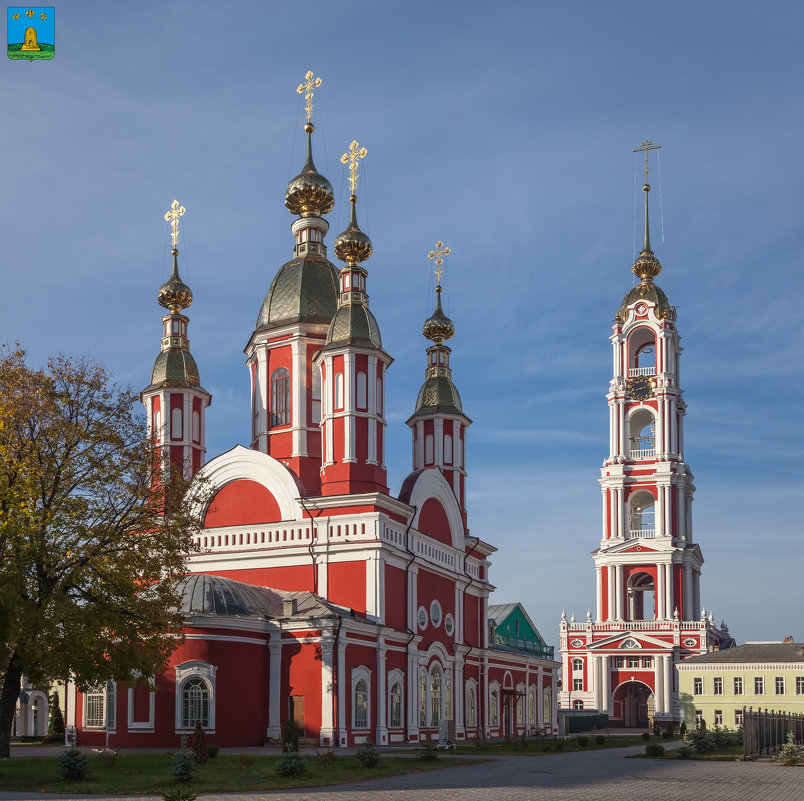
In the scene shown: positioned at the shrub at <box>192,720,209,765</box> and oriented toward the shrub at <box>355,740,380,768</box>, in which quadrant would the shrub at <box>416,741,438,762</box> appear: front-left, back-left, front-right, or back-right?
front-left
